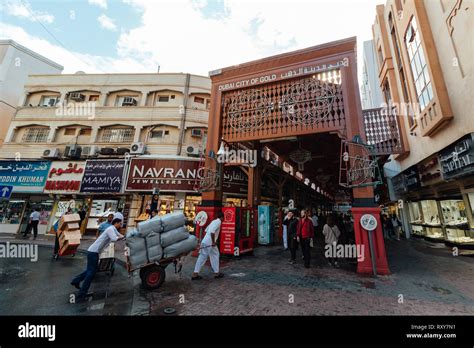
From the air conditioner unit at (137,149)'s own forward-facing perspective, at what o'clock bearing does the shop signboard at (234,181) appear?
The shop signboard is roughly at 10 o'clock from the air conditioner unit.

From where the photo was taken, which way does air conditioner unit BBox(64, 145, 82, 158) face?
toward the camera

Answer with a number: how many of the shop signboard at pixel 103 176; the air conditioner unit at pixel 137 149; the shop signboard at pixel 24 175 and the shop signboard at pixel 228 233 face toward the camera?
4

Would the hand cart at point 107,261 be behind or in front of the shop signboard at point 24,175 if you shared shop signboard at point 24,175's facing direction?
in front

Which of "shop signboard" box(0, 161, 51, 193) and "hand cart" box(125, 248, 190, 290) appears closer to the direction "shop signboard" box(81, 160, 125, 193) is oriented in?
the hand cart

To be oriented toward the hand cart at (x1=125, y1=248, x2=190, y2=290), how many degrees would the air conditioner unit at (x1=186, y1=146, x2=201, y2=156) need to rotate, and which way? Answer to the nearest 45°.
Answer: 0° — it already faces it

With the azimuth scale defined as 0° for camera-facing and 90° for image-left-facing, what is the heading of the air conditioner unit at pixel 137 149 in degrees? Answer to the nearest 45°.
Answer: approximately 0°

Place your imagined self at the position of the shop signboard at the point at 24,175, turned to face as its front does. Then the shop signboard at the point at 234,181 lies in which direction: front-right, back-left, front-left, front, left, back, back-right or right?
front-left

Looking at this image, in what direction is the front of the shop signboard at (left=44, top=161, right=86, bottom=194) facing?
toward the camera

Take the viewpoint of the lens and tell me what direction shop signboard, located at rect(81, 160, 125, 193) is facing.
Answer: facing the viewer
